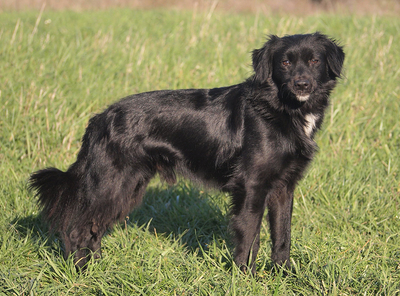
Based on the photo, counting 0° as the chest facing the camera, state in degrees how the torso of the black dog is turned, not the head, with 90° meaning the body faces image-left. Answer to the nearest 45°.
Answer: approximately 270°
